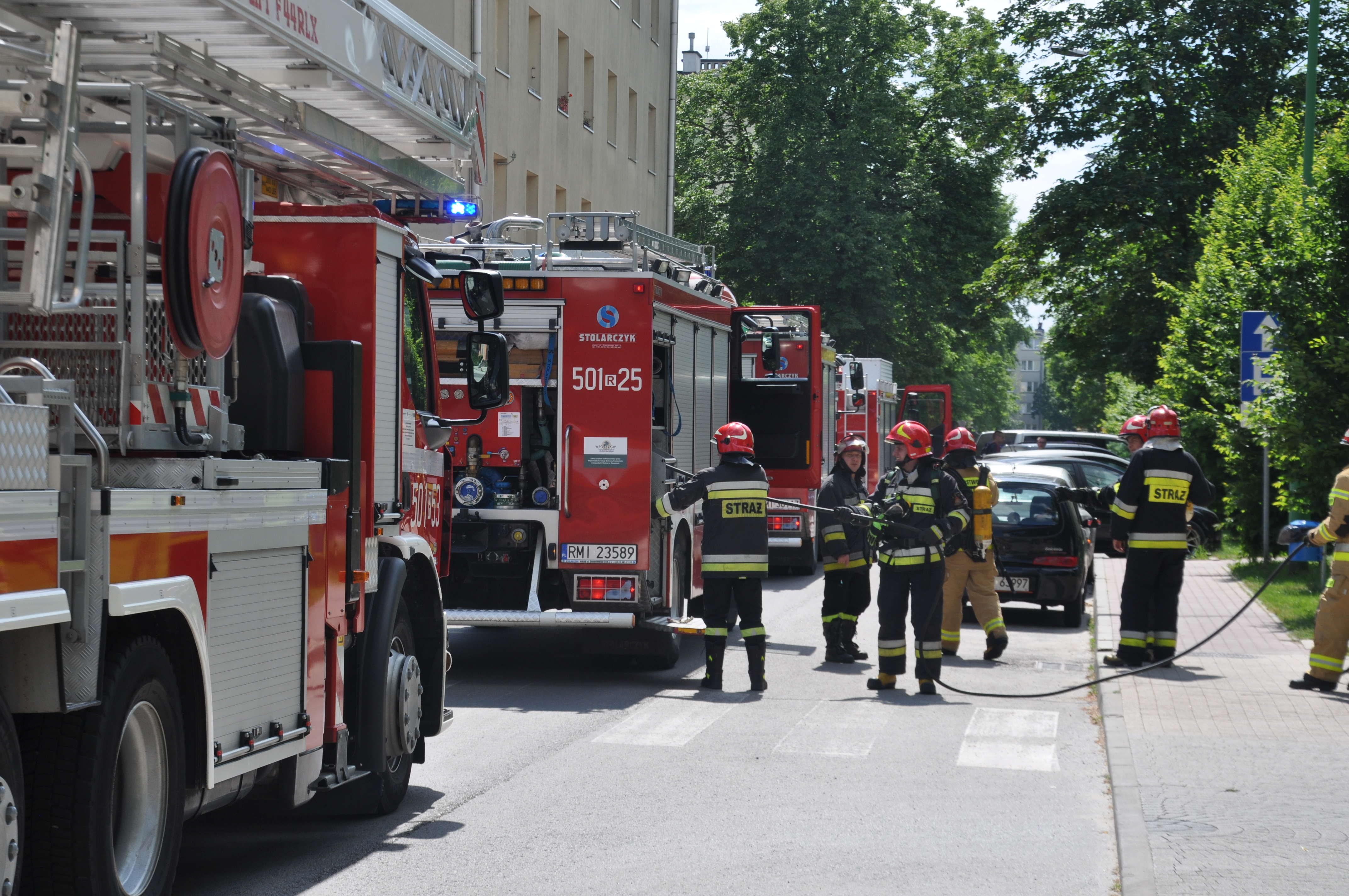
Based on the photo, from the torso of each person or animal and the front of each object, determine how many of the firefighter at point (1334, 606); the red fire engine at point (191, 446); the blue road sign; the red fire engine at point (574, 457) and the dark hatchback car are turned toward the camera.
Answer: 1

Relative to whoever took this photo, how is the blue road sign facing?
facing the viewer

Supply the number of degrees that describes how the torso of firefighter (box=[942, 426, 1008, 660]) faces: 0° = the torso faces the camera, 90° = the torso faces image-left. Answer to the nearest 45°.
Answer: approximately 135°

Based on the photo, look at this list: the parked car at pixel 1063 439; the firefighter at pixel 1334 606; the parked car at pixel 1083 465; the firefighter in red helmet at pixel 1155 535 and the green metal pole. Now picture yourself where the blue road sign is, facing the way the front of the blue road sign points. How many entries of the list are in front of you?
2

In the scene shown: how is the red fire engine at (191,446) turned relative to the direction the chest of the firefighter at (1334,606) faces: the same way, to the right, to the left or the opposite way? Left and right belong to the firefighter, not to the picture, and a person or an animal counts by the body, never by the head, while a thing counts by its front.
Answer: to the right

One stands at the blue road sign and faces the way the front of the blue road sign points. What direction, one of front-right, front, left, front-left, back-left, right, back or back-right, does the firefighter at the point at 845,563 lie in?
front-right

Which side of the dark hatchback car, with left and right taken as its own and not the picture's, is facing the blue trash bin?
right

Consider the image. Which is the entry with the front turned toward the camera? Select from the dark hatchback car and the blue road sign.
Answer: the blue road sign

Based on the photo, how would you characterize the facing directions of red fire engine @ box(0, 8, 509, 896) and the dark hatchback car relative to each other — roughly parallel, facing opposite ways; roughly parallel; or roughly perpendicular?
roughly parallel

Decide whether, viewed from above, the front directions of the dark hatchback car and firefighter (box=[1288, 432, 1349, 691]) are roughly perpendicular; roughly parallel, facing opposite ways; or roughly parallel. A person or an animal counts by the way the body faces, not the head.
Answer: roughly perpendicular

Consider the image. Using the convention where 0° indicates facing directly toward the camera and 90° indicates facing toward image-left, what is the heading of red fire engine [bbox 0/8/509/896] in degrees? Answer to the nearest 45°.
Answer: approximately 225°

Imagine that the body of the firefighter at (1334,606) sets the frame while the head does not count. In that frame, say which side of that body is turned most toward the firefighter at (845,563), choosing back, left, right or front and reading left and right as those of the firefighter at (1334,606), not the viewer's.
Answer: front

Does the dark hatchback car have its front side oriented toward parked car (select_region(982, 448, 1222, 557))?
yes

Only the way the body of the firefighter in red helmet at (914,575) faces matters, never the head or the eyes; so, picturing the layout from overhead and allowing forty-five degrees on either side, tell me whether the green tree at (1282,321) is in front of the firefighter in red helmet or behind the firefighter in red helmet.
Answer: behind

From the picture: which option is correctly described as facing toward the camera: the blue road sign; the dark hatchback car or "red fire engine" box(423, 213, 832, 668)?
the blue road sign

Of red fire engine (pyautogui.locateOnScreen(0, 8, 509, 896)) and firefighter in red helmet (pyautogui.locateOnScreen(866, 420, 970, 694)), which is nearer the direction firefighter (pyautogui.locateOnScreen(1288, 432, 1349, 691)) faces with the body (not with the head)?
the firefighter in red helmet

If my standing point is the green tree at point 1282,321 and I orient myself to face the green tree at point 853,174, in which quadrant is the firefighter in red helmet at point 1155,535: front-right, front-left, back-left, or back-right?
back-left

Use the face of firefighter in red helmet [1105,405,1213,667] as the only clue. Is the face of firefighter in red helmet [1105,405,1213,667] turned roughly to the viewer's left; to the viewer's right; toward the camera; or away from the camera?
away from the camera
